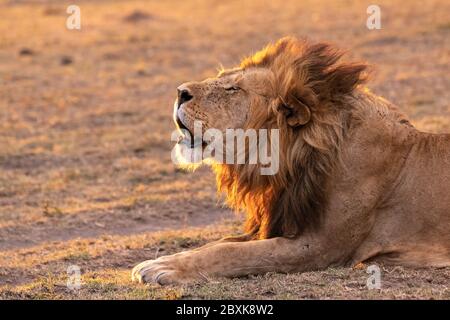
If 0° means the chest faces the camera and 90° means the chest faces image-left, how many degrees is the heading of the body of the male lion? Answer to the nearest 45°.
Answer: approximately 90°
